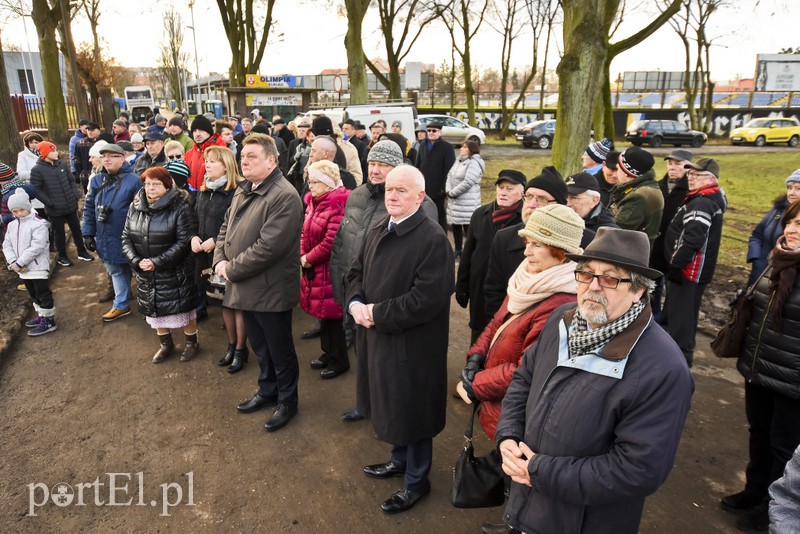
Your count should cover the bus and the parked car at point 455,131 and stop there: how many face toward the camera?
1

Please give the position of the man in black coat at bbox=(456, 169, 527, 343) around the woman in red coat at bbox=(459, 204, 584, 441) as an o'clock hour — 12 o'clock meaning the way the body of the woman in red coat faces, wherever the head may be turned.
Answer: The man in black coat is roughly at 4 o'clock from the woman in red coat.

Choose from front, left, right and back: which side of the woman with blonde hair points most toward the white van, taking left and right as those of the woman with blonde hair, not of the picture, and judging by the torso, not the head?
back

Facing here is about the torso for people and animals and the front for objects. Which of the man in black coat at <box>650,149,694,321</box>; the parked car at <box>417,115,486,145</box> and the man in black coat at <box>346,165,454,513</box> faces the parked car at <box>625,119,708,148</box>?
the parked car at <box>417,115,486,145</box>

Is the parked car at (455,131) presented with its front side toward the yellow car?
yes

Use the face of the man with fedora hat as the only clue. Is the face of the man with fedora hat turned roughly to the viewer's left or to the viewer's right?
to the viewer's left

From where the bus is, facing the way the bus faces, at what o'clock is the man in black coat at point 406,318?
The man in black coat is roughly at 12 o'clock from the bus.

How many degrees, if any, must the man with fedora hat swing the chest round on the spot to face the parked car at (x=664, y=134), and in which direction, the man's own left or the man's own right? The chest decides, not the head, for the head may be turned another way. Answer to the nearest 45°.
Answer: approximately 135° to the man's own right

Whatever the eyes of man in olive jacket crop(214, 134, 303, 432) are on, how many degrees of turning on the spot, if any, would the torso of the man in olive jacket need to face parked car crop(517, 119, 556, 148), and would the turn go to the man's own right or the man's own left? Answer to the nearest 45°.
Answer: approximately 180°

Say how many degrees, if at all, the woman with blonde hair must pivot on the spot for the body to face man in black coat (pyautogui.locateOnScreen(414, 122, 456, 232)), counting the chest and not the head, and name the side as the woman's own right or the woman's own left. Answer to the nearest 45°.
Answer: approximately 180°

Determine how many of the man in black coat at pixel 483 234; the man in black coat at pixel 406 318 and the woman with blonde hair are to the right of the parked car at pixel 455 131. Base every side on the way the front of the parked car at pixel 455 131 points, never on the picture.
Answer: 3

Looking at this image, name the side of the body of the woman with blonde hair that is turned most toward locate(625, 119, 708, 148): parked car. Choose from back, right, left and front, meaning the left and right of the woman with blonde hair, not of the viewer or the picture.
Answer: back

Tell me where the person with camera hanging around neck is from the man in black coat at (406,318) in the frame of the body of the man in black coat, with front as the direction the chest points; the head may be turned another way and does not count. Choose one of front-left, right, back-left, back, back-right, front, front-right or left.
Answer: right

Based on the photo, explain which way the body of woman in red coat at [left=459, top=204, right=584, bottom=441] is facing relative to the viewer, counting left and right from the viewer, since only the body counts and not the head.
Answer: facing the viewer and to the left of the viewer

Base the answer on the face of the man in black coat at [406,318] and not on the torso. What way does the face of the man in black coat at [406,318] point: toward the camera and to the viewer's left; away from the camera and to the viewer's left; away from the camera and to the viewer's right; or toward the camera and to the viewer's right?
toward the camera and to the viewer's left

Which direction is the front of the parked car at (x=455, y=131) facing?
to the viewer's right

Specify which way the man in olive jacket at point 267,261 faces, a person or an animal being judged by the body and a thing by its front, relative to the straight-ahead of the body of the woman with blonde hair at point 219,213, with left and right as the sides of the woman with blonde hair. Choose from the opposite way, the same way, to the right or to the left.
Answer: the same way

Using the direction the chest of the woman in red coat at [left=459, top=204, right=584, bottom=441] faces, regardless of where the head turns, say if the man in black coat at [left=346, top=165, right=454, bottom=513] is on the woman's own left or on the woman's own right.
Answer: on the woman's own right
